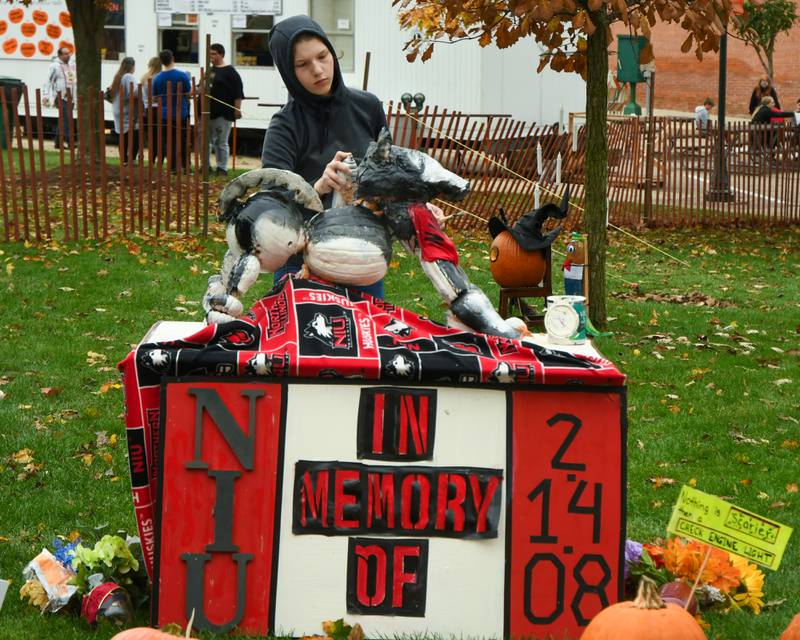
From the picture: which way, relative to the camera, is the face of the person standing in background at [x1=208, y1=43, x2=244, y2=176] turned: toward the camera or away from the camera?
toward the camera

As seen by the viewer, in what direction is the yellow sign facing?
toward the camera

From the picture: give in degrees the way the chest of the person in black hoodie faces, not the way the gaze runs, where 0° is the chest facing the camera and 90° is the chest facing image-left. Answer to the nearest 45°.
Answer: approximately 0°

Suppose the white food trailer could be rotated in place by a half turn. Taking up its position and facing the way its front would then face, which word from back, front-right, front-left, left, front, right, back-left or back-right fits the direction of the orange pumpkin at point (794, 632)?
back

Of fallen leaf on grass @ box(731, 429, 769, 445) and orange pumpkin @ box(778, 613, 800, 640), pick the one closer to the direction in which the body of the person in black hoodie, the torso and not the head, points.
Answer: the orange pumpkin

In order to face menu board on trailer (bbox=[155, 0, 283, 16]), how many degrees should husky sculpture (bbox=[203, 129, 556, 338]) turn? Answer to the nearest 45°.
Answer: approximately 90° to its left

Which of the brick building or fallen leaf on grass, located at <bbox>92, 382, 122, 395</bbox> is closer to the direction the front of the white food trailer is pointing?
the fallen leaf on grass

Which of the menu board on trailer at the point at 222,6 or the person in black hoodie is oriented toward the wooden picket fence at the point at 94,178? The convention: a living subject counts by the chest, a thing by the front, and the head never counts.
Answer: the menu board on trailer

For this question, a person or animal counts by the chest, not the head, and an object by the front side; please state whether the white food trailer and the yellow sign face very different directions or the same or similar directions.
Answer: same or similar directions

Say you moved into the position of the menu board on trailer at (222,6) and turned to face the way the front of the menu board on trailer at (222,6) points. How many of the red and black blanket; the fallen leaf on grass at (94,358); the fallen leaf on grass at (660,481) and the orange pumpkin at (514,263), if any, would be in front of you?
4

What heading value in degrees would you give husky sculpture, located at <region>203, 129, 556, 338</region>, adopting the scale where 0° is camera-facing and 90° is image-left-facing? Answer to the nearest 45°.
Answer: approximately 270°

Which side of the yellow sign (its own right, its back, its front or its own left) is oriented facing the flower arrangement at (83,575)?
right

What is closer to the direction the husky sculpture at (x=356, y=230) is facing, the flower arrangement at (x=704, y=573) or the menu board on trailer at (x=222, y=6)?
the flower arrangement

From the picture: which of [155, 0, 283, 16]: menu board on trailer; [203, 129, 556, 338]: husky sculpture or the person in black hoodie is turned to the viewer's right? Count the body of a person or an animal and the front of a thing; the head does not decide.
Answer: the husky sculpture
